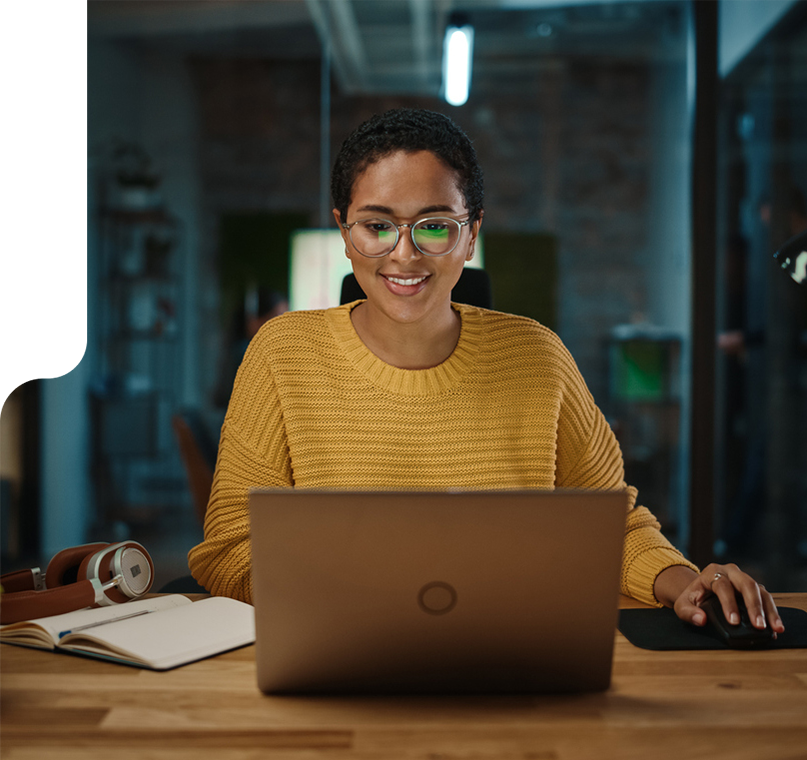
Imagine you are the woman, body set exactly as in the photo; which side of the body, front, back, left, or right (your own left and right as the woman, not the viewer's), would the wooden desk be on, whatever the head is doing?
front

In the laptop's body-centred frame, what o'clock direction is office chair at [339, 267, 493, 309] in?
The office chair is roughly at 12 o'clock from the laptop.

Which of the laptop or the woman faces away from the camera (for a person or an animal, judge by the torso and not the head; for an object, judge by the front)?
the laptop

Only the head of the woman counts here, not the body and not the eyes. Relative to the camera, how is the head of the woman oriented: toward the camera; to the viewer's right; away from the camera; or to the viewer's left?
toward the camera

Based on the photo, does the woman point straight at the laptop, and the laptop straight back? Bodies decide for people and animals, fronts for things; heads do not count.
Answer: yes

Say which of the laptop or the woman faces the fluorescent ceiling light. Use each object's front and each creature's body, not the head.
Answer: the laptop

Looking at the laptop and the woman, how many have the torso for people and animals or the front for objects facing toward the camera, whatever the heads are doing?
1

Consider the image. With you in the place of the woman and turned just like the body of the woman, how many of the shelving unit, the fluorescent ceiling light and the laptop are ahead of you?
1

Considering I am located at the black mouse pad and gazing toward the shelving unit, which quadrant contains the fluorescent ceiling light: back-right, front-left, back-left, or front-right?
front-right

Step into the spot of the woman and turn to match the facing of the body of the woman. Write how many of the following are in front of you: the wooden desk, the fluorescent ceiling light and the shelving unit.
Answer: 1

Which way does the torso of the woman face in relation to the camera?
toward the camera

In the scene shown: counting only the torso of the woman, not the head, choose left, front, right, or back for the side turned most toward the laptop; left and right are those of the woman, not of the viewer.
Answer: front

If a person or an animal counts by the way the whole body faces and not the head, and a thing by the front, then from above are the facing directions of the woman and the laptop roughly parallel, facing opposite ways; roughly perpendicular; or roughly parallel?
roughly parallel, facing opposite ways

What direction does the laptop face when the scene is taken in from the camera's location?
facing away from the viewer

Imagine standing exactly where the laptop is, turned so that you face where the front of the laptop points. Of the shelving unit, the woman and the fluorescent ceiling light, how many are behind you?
0

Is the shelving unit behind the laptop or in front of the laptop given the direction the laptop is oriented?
in front
